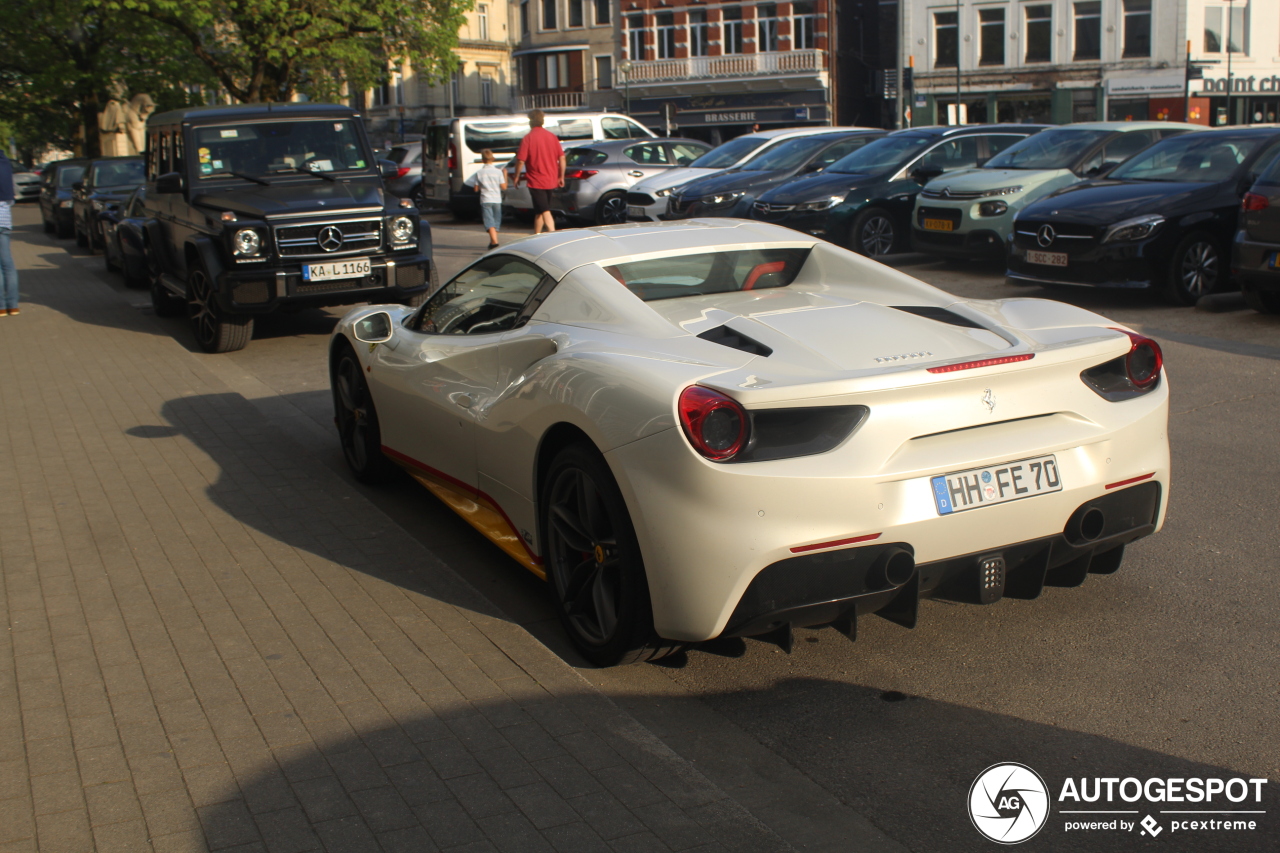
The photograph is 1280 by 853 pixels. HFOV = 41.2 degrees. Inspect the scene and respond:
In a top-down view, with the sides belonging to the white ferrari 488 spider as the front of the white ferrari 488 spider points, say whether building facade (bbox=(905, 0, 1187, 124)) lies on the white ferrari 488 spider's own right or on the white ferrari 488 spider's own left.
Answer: on the white ferrari 488 spider's own right

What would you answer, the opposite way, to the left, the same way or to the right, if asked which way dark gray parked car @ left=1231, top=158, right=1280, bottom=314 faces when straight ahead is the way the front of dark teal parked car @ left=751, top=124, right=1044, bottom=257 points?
the opposite way

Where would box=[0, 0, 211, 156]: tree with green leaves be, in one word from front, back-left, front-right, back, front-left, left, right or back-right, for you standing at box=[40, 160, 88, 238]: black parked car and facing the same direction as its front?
back-left

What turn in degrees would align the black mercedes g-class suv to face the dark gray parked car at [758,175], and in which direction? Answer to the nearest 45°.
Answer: approximately 90° to its left

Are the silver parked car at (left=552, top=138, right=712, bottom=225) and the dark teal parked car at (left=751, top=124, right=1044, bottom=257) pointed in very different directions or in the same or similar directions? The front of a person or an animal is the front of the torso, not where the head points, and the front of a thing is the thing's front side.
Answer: very different directions

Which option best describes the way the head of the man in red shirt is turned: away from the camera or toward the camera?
away from the camera

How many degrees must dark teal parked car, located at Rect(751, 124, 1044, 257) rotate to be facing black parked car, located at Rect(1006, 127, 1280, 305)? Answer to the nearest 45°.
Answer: approximately 90° to its left

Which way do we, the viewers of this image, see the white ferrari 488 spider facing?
facing away from the viewer and to the left of the viewer

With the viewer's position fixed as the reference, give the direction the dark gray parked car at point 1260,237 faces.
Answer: facing away from the viewer and to the right of the viewer
